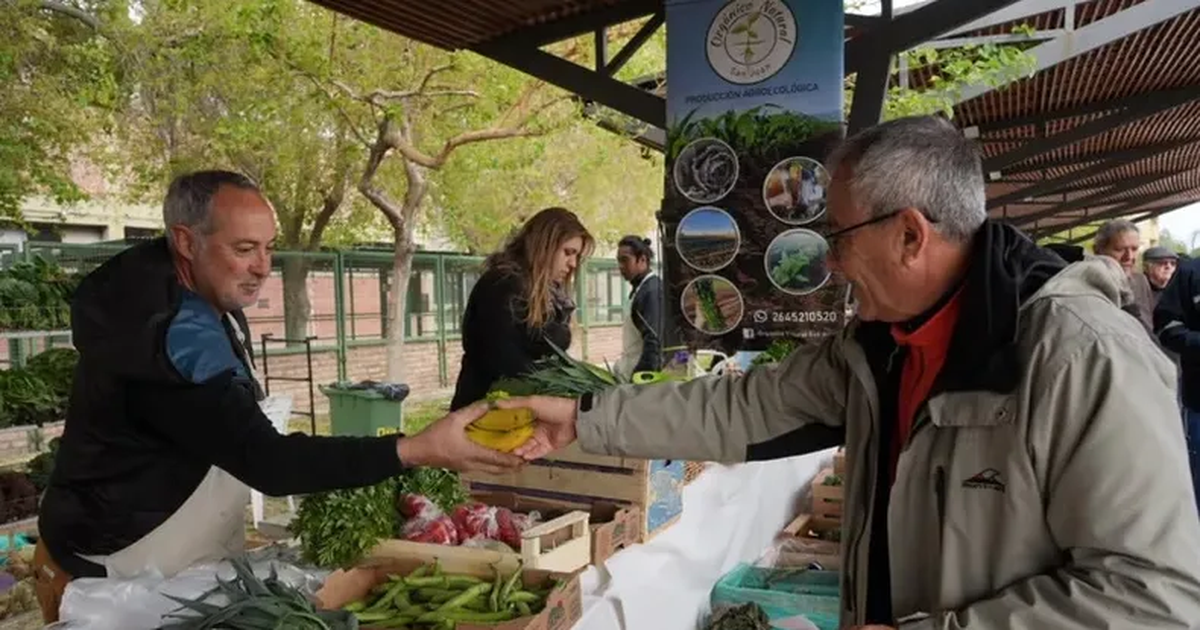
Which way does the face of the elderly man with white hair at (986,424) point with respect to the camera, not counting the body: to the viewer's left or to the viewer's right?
to the viewer's left

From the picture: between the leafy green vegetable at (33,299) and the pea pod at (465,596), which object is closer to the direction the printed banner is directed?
the pea pod

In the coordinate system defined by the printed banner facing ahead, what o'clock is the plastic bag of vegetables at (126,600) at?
The plastic bag of vegetables is roughly at 1 o'clock from the printed banner.

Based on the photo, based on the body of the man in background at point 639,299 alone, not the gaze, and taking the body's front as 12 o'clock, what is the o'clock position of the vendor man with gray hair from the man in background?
The vendor man with gray hair is roughly at 11 o'clock from the man in background.

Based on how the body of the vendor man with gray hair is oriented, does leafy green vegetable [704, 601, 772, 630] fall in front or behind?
in front

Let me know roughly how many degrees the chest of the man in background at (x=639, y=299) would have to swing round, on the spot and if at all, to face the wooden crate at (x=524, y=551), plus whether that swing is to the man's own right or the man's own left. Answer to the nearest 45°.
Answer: approximately 45° to the man's own left

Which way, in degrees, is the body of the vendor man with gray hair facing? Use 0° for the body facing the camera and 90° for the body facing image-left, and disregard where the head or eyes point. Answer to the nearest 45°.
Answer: approximately 270°

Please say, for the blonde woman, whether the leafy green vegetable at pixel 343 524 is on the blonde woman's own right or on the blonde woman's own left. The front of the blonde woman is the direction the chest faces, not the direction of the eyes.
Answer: on the blonde woman's own right
